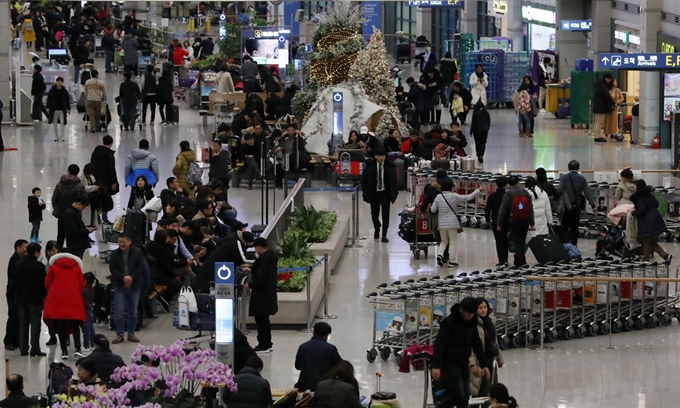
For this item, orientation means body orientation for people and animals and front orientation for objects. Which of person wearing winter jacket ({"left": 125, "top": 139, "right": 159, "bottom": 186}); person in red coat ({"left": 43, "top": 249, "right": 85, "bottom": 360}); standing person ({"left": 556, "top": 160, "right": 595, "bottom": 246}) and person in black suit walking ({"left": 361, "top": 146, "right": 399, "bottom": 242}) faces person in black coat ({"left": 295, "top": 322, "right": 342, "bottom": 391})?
person in black suit walking ({"left": 361, "top": 146, "right": 399, "bottom": 242})

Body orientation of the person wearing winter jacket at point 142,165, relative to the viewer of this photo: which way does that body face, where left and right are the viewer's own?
facing away from the viewer

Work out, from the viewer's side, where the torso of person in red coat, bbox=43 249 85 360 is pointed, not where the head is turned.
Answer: away from the camera

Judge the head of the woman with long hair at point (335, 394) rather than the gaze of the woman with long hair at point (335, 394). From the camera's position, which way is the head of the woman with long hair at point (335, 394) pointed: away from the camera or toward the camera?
away from the camera

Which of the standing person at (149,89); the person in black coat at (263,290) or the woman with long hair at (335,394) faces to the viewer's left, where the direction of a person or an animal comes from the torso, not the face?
the person in black coat

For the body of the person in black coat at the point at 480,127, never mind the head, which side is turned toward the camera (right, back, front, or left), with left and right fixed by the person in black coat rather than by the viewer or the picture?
back

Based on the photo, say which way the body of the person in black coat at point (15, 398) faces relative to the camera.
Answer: away from the camera

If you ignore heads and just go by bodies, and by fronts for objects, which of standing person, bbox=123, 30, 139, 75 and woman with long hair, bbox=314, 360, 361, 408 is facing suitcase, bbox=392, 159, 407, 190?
the woman with long hair

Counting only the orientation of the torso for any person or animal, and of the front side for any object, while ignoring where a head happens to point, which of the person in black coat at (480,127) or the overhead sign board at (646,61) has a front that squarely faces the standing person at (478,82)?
the person in black coat

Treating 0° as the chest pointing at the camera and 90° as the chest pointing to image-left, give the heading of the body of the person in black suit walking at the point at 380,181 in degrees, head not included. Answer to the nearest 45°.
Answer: approximately 0°

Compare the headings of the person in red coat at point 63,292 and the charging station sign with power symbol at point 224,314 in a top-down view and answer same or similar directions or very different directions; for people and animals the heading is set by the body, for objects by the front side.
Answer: very different directions

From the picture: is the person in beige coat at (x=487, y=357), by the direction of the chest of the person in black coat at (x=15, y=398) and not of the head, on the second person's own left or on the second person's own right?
on the second person's own right

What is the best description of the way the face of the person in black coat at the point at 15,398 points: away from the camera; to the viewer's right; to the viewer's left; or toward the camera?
away from the camera

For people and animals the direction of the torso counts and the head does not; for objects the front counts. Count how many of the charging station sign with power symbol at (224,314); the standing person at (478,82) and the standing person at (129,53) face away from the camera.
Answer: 1

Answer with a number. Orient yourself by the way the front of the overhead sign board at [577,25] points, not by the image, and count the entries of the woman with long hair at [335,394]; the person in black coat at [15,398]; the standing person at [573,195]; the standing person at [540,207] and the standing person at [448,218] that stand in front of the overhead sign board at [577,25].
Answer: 5

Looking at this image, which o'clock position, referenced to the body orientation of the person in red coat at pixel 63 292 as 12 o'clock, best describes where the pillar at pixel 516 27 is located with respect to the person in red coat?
The pillar is roughly at 1 o'clock from the person in red coat.
